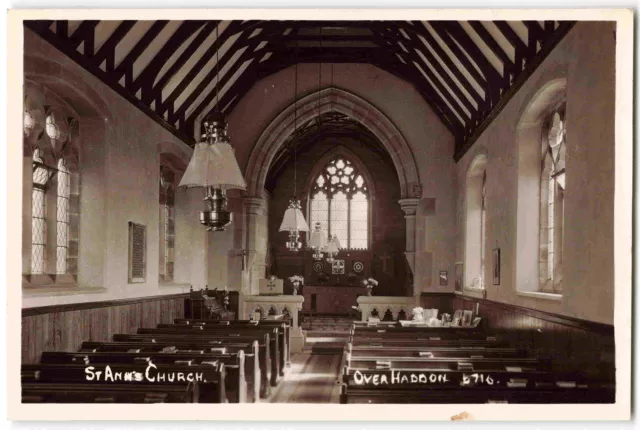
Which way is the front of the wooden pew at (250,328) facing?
away from the camera

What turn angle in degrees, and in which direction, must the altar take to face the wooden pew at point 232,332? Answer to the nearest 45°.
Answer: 0° — it already faces it
